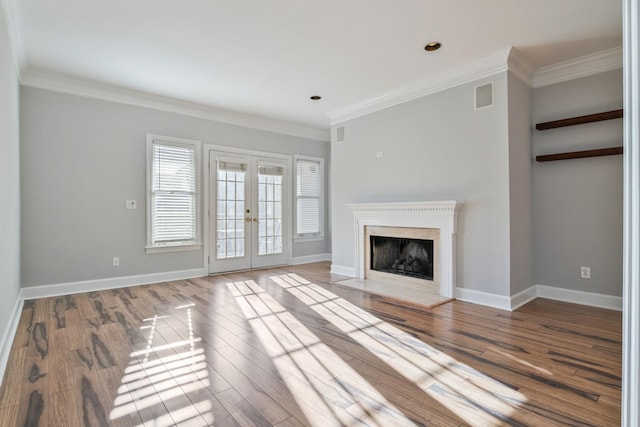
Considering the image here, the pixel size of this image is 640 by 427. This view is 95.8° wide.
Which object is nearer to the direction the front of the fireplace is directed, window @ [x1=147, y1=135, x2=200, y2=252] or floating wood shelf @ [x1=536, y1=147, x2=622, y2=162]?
the window

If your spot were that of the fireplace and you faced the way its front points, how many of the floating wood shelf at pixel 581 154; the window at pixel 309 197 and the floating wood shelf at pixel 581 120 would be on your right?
1

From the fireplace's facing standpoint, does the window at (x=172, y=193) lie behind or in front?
in front

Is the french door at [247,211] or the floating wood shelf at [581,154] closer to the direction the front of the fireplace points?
the french door

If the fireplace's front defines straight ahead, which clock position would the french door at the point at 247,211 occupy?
The french door is roughly at 2 o'clock from the fireplace.

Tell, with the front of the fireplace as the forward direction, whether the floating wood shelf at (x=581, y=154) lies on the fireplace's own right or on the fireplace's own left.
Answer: on the fireplace's own left

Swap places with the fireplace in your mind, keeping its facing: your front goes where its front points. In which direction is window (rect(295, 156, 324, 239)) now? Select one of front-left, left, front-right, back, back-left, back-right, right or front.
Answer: right

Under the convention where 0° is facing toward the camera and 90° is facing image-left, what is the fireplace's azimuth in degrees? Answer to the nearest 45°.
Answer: approximately 45°
